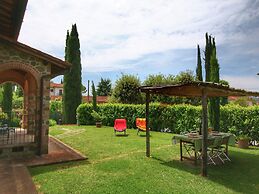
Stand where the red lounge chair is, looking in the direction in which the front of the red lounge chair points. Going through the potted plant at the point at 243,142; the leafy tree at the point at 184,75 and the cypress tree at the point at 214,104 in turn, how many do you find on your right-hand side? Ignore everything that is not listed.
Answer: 0

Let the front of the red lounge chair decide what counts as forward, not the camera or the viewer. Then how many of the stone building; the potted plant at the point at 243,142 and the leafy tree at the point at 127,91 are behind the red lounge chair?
1

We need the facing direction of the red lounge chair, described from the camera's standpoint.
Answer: facing the viewer

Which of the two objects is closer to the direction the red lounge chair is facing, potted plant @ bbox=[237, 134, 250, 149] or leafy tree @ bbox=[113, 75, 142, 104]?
the potted plant

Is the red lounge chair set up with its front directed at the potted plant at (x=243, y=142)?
no

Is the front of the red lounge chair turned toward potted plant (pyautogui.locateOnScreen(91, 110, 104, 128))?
no

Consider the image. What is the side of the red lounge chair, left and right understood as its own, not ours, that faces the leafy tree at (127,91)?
back

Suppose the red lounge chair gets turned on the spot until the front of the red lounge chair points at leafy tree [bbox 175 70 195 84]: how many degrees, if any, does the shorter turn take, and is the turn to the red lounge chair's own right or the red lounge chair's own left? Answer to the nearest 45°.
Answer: approximately 135° to the red lounge chair's own left

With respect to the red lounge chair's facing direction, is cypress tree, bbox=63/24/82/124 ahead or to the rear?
to the rear

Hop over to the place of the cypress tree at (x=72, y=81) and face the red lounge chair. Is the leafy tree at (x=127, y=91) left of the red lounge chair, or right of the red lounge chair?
left

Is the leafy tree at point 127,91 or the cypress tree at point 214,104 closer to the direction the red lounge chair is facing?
the cypress tree

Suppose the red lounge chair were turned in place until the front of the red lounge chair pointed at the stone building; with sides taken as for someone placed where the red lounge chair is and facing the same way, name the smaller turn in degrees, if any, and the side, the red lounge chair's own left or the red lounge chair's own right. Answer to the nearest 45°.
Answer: approximately 45° to the red lounge chair's own right

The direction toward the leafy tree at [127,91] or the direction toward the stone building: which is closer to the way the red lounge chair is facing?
the stone building

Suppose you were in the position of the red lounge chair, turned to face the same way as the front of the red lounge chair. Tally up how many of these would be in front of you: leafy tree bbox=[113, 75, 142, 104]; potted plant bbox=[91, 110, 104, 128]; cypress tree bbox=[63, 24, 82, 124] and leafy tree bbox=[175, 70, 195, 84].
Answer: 0

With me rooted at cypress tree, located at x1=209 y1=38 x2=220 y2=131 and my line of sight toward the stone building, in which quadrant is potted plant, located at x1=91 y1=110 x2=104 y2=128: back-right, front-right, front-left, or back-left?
front-right
